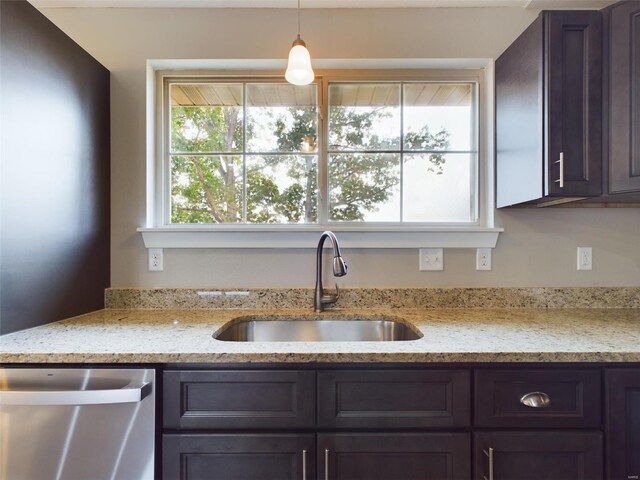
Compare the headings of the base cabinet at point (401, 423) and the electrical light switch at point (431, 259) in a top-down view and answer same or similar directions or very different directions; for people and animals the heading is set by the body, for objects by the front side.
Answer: same or similar directions

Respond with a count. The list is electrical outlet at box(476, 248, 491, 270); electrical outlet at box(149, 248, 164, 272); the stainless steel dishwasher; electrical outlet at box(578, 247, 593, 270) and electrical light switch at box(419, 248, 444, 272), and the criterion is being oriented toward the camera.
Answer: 5

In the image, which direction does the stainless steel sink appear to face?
toward the camera

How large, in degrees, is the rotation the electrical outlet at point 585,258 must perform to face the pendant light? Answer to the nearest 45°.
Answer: approximately 45° to its right

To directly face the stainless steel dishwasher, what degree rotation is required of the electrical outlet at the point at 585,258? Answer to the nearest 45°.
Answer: approximately 45° to its right

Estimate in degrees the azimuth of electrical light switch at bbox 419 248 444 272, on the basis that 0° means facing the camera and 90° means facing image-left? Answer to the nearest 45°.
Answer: approximately 0°

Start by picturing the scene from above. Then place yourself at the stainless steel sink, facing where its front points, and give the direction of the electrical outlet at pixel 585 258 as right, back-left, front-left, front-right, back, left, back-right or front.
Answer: left

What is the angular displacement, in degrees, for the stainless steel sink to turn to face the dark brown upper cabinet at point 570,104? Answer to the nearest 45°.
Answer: approximately 90° to its left

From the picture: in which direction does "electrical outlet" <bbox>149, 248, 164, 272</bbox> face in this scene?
toward the camera

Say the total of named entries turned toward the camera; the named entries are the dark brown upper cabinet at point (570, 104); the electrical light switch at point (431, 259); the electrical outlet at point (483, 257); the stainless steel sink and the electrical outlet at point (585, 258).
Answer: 5

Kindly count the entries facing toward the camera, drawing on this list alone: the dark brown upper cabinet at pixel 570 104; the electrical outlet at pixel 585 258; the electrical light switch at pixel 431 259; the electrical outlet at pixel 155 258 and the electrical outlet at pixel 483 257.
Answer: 5

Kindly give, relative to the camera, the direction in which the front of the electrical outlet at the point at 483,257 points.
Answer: facing the viewer

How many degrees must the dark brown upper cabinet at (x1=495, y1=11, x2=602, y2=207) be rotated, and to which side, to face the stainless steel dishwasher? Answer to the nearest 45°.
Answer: approximately 45° to its right

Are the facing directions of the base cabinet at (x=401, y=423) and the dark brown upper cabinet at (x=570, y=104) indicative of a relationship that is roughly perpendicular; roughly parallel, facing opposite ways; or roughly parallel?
roughly parallel
